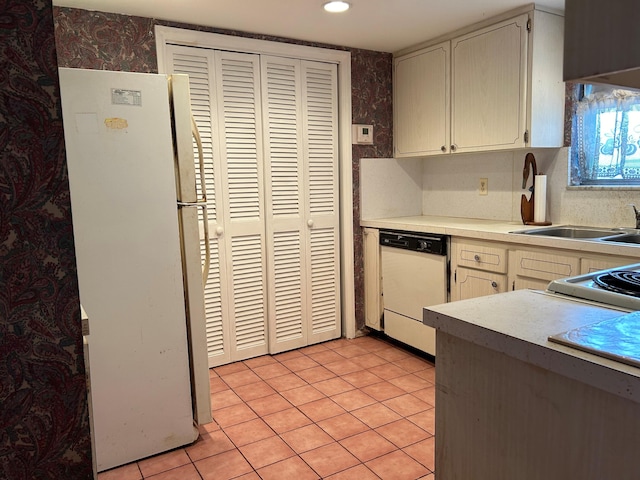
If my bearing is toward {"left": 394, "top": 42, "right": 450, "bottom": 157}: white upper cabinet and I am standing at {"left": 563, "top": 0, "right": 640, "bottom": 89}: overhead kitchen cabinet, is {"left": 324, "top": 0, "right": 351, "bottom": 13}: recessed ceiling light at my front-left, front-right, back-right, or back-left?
front-left

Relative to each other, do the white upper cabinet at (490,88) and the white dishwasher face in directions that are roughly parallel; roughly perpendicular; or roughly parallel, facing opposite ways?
roughly parallel

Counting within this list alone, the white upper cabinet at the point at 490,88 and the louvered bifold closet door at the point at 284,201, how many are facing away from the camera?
0

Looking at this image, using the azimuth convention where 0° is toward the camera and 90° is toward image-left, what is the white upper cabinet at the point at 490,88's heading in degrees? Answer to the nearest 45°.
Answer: approximately 45°

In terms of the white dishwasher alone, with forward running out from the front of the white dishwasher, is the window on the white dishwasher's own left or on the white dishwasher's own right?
on the white dishwasher's own left

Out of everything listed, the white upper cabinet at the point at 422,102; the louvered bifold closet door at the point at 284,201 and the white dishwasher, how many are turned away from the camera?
0

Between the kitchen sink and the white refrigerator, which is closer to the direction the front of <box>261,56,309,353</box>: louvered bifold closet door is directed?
the white refrigerator

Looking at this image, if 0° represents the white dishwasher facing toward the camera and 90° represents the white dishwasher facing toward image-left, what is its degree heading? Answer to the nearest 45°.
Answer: approximately 45°

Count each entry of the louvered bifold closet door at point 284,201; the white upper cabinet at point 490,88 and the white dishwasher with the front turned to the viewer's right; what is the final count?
0

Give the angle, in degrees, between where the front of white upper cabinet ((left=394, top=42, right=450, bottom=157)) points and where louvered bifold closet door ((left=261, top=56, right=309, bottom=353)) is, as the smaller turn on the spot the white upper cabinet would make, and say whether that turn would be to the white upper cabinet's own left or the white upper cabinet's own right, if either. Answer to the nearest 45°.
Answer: approximately 45° to the white upper cabinet's own right

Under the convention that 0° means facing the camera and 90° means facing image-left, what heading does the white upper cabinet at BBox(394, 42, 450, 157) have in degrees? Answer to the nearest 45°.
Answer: approximately 45°

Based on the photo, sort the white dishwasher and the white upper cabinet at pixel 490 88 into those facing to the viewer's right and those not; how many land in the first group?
0

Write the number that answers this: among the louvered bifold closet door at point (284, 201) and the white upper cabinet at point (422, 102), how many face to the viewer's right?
0

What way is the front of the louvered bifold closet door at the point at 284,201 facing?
toward the camera
